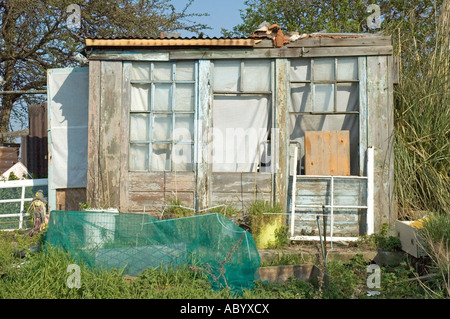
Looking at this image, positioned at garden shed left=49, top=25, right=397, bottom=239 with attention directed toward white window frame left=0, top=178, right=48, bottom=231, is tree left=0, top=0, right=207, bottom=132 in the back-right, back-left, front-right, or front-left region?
front-right

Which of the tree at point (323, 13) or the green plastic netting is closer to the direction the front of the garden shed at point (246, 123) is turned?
the green plastic netting

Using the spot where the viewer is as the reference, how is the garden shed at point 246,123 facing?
facing the viewer

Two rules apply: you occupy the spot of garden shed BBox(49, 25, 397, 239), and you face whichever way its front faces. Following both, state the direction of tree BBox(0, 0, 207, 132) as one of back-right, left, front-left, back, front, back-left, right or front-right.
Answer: back-right

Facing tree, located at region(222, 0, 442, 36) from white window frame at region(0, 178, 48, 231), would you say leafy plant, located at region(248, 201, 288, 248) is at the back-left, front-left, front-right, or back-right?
front-right

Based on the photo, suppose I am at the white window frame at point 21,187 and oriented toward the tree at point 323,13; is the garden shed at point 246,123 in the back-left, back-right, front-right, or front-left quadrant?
front-right

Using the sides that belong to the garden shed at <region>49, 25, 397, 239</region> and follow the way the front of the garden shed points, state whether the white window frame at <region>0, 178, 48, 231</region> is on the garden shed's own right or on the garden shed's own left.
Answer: on the garden shed's own right

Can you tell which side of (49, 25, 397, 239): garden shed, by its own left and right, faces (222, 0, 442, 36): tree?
back

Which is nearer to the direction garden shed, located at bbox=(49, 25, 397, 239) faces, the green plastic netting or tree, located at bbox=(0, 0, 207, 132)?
the green plastic netting

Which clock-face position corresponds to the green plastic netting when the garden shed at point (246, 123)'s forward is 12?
The green plastic netting is roughly at 1 o'clock from the garden shed.
